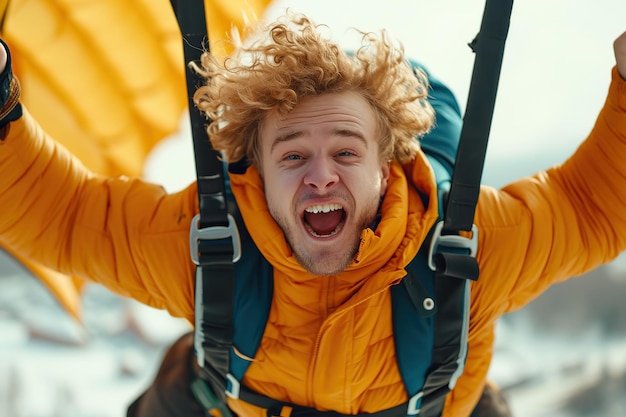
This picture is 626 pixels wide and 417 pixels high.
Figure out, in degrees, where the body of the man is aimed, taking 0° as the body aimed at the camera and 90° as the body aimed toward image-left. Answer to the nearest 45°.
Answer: approximately 0°
